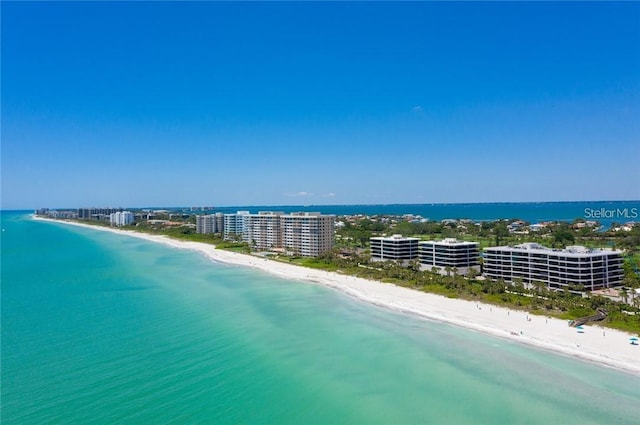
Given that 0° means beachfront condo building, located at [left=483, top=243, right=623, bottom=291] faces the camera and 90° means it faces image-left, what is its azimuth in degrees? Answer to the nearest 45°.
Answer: approximately 45°
